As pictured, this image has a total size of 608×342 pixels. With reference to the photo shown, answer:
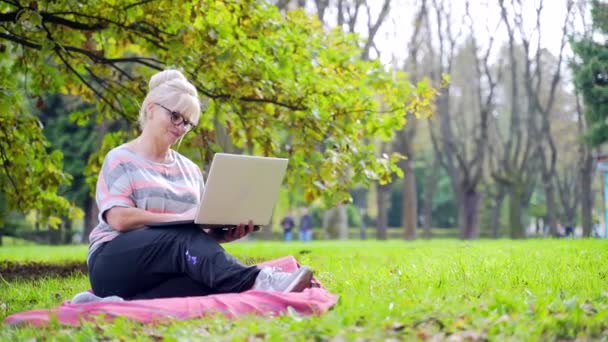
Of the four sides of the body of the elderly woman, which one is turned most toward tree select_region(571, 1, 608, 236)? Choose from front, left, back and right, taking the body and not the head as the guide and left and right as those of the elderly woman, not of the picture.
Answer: left

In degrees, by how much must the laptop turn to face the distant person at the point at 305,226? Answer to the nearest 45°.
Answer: approximately 45° to its right

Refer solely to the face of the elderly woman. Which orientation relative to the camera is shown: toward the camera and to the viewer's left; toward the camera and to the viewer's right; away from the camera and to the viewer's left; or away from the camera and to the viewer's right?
toward the camera and to the viewer's right

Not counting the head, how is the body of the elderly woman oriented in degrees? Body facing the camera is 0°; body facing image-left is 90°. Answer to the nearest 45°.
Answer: approximately 315°

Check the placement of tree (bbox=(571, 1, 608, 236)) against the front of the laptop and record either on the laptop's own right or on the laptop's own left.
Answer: on the laptop's own right

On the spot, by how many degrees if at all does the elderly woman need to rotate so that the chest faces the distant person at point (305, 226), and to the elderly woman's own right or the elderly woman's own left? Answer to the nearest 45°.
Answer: approximately 135° to the elderly woman's own left

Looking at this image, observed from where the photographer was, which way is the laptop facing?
facing away from the viewer and to the left of the viewer
